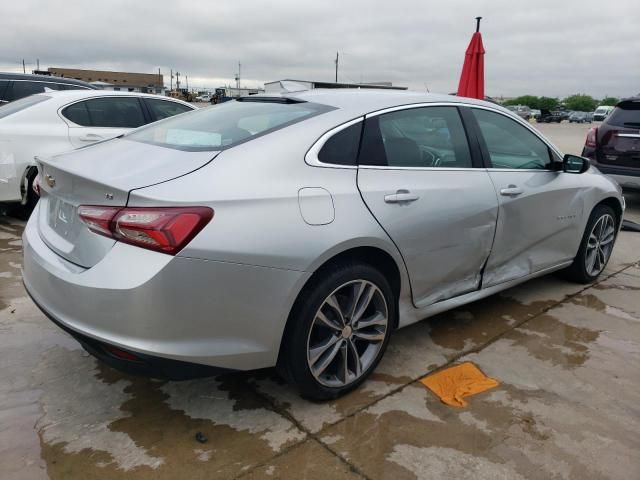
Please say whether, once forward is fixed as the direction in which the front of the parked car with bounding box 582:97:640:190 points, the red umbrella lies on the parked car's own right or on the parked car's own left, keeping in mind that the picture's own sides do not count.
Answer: on the parked car's own left

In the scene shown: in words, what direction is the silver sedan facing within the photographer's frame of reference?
facing away from the viewer and to the right of the viewer

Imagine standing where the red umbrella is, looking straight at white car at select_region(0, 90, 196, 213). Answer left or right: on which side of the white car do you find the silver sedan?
left

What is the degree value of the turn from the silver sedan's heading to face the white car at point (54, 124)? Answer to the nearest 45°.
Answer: approximately 90° to its left

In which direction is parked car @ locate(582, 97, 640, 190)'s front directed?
away from the camera

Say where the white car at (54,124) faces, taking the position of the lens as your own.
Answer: facing away from the viewer and to the right of the viewer

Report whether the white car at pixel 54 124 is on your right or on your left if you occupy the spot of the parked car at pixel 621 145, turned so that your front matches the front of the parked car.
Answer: on your left

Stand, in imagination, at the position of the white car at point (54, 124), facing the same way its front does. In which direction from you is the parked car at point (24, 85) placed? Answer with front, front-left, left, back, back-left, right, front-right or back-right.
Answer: front-left

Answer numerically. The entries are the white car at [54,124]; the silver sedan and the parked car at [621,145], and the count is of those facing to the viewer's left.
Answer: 0

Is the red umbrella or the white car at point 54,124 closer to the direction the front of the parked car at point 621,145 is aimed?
the red umbrella

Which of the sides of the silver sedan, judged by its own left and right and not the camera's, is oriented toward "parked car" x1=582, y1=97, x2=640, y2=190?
front

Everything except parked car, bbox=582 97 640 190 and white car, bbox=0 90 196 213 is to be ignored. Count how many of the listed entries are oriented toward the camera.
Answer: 0

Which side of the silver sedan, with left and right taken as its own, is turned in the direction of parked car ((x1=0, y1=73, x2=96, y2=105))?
left

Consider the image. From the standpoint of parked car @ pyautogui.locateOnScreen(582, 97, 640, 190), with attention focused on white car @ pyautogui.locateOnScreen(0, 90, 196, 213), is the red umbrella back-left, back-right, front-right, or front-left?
front-right
